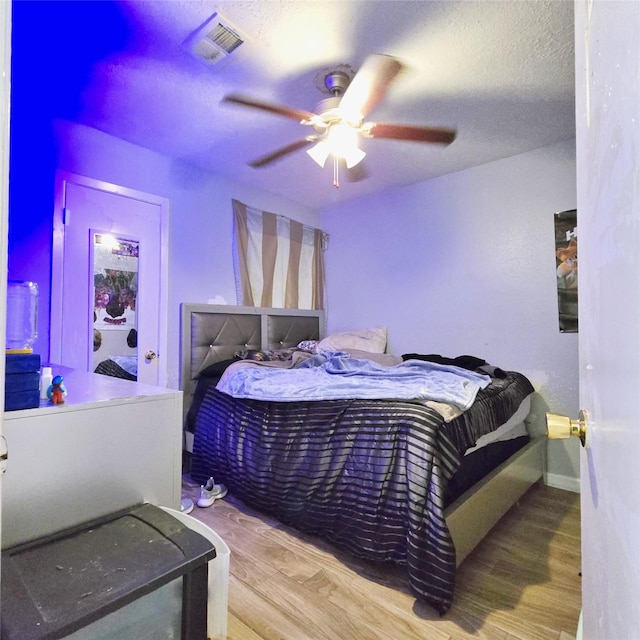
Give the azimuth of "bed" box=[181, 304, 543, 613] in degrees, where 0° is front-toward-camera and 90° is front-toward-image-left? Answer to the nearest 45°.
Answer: approximately 315°

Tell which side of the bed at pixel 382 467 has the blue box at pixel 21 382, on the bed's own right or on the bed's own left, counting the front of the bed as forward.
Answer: on the bed's own right

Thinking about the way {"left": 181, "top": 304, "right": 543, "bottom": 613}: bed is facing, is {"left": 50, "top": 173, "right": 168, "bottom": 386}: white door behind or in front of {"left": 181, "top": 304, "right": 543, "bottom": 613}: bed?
behind

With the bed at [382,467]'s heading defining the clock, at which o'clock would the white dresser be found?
The white dresser is roughly at 3 o'clock from the bed.

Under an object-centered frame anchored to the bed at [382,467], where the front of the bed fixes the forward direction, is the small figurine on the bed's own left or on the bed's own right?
on the bed's own right

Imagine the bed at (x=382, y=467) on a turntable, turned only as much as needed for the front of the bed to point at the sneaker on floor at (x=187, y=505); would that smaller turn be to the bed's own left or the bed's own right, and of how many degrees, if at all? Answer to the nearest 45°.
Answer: approximately 135° to the bed's own right

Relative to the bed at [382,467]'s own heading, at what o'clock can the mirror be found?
The mirror is roughly at 5 o'clock from the bed.
